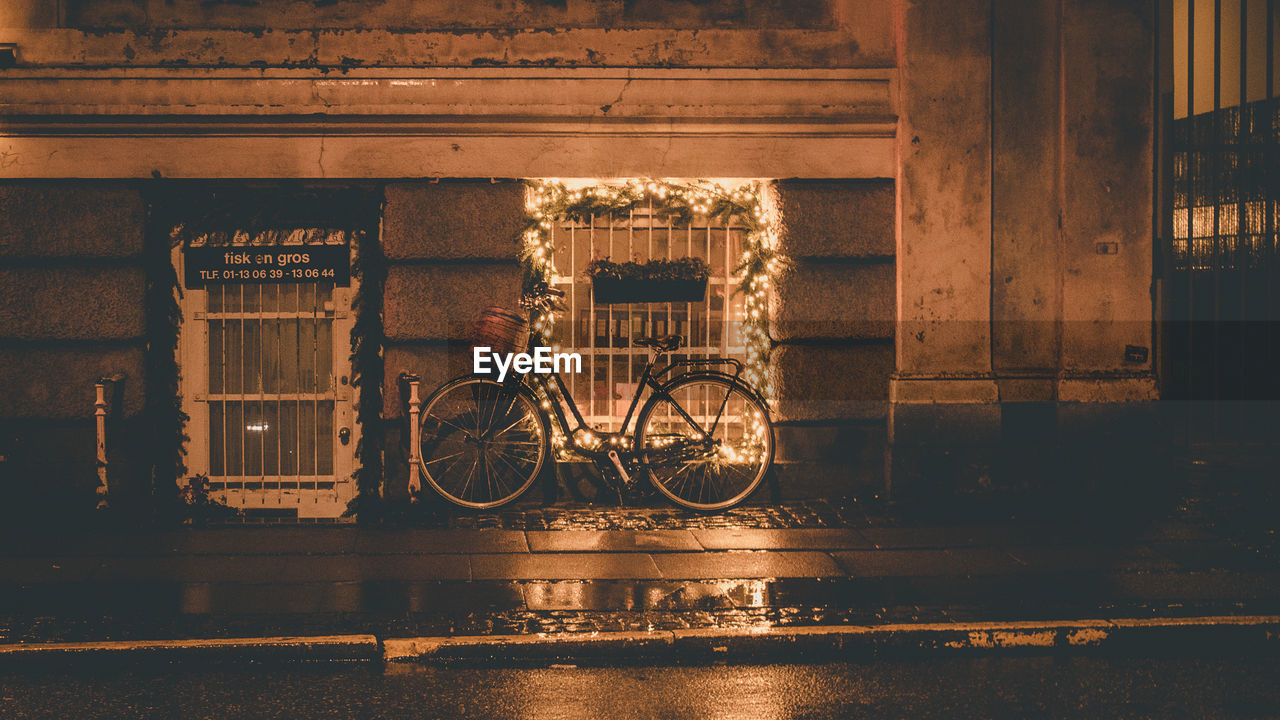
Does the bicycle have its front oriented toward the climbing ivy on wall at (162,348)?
yes

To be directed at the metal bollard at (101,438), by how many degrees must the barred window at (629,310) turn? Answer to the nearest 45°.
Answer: approximately 90° to its right

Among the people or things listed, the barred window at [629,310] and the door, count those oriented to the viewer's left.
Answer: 0

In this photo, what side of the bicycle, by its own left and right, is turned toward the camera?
left

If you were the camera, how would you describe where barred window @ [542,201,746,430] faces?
facing the viewer

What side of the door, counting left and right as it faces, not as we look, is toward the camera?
front

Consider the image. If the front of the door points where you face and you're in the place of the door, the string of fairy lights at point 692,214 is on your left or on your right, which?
on your left
